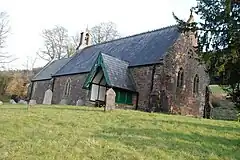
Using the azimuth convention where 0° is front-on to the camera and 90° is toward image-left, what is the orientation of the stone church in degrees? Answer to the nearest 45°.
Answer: approximately 45°
